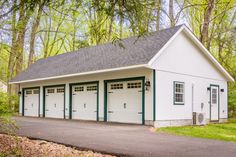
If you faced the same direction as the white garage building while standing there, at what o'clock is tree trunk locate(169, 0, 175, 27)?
The tree trunk is roughly at 5 o'clock from the white garage building.

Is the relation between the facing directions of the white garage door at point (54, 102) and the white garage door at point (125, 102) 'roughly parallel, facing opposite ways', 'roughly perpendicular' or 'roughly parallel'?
roughly parallel

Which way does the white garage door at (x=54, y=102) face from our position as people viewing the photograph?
facing the viewer and to the left of the viewer

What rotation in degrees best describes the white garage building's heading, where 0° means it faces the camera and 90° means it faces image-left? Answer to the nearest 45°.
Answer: approximately 45°

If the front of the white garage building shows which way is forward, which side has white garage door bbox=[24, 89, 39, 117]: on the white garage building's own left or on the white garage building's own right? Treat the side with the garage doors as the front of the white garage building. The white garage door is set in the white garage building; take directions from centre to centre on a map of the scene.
on the white garage building's own right

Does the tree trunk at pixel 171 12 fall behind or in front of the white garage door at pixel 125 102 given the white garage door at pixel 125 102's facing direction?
behind

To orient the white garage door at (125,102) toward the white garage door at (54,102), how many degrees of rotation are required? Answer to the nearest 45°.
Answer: approximately 90° to its right

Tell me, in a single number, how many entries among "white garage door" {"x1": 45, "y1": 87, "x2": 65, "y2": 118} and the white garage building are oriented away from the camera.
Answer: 0

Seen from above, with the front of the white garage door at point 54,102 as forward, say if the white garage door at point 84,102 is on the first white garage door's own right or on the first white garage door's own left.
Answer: on the first white garage door's own left
